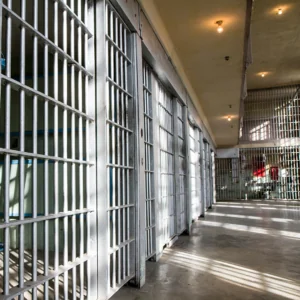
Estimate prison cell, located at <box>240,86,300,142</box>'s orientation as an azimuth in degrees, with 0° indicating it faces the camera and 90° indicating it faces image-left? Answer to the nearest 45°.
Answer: approximately 0°

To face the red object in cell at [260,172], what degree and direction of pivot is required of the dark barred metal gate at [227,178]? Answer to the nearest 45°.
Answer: approximately 90° to its left

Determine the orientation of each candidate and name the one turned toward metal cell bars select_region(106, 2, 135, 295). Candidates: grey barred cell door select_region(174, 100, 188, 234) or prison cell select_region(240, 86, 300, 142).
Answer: prison cell select_region(240, 86, 300, 142)

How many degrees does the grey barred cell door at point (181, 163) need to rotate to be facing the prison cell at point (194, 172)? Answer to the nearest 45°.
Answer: approximately 90° to its left

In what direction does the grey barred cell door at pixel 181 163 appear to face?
to the viewer's right

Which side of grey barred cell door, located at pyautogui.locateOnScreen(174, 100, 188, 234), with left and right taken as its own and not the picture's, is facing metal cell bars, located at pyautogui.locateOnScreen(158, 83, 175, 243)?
right

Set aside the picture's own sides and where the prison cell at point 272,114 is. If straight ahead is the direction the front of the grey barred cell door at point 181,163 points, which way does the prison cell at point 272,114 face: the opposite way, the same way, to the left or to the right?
to the right

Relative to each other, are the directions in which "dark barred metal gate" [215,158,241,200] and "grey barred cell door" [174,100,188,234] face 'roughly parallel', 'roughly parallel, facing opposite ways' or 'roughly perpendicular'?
roughly perpendicular

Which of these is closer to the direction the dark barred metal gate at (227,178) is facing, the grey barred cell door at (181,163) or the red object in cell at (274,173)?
the grey barred cell door

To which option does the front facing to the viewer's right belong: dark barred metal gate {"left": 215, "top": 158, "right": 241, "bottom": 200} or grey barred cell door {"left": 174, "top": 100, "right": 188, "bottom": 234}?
grey barred cell door {"left": 174, "top": 100, "right": 188, "bottom": 234}
